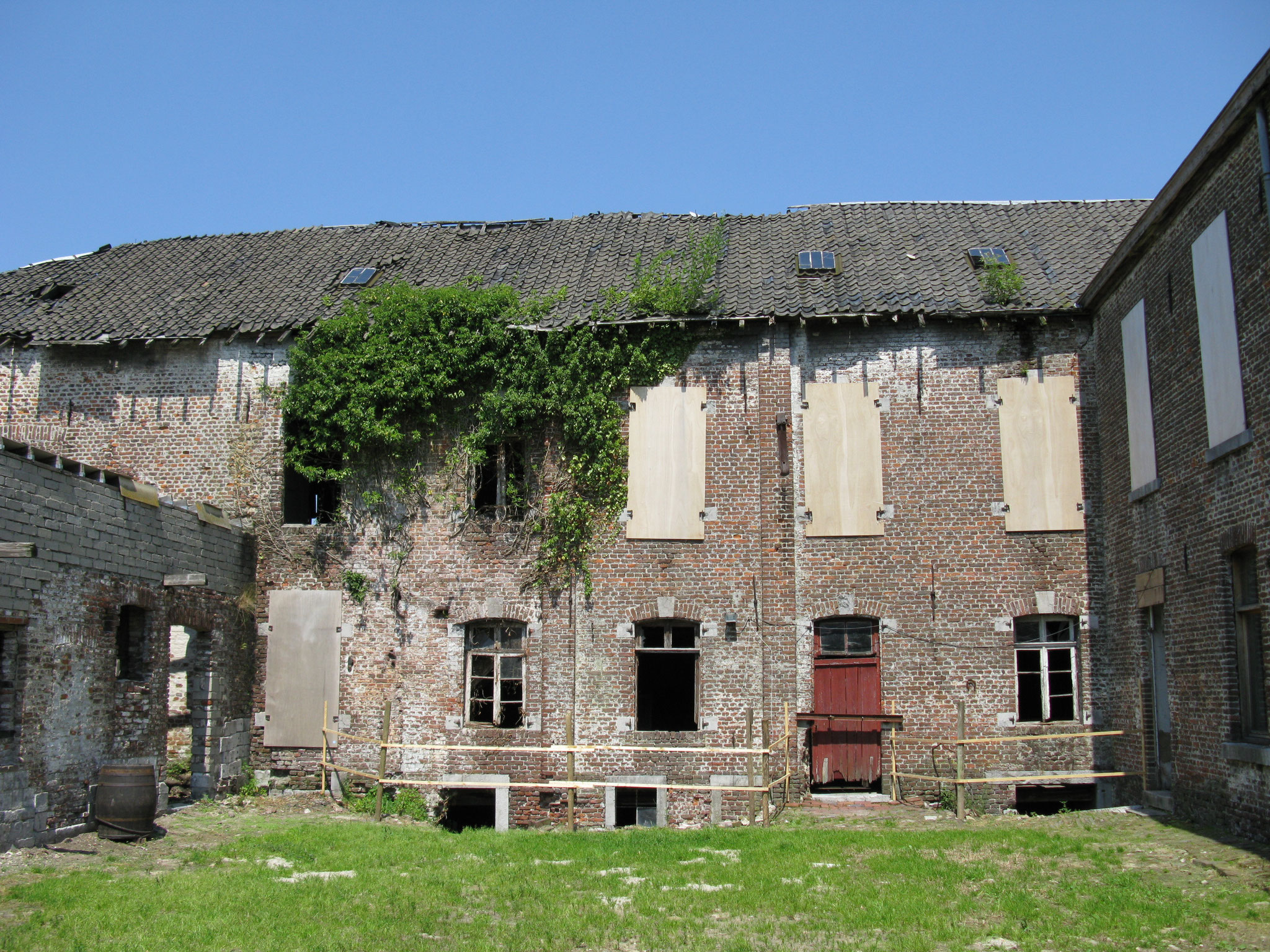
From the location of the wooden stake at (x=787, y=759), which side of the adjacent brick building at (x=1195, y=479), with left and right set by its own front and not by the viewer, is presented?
front

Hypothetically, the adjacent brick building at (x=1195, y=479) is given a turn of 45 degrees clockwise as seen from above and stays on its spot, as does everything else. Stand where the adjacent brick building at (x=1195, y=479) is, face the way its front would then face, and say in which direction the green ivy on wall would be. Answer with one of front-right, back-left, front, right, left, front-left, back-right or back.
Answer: front-left

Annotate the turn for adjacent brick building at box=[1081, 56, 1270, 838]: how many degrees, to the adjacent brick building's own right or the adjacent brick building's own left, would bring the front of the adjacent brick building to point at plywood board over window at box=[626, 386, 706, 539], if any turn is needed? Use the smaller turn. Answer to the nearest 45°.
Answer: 0° — it already faces it

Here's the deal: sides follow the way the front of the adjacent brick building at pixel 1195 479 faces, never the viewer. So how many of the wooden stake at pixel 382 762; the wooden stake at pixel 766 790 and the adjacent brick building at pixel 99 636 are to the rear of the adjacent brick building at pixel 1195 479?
0

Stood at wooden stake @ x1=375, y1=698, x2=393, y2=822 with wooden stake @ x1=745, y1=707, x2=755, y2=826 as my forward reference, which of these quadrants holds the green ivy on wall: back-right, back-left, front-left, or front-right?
front-left

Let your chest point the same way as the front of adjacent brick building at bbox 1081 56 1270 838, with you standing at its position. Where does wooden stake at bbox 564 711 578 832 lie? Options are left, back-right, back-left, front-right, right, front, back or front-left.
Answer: front

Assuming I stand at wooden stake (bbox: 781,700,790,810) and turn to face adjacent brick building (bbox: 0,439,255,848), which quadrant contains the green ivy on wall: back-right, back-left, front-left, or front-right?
front-right

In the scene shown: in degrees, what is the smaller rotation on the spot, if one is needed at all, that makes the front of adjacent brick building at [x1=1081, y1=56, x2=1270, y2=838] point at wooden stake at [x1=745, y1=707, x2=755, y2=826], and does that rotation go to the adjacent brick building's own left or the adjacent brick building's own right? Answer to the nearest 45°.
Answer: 0° — it already faces it

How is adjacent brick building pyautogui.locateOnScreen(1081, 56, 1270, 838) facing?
to the viewer's left

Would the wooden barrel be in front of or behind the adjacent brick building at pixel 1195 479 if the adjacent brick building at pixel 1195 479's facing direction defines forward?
in front

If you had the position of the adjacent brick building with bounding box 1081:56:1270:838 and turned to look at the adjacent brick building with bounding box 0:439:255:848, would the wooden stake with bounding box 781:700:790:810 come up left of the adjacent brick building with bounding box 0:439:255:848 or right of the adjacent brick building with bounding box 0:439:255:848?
right

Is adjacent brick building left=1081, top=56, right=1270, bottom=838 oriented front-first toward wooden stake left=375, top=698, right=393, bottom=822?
yes

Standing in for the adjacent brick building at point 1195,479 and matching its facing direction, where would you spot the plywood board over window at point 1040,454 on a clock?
The plywood board over window is roughly at 2 o'clock from the adjacent brick building.

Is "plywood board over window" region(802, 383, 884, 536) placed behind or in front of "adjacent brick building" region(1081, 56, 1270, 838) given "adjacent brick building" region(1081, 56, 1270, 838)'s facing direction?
in front

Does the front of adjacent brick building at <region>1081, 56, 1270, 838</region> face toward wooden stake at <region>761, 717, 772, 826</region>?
yes

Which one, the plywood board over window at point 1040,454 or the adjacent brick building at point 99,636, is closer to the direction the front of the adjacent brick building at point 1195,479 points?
the adjacent brick building
